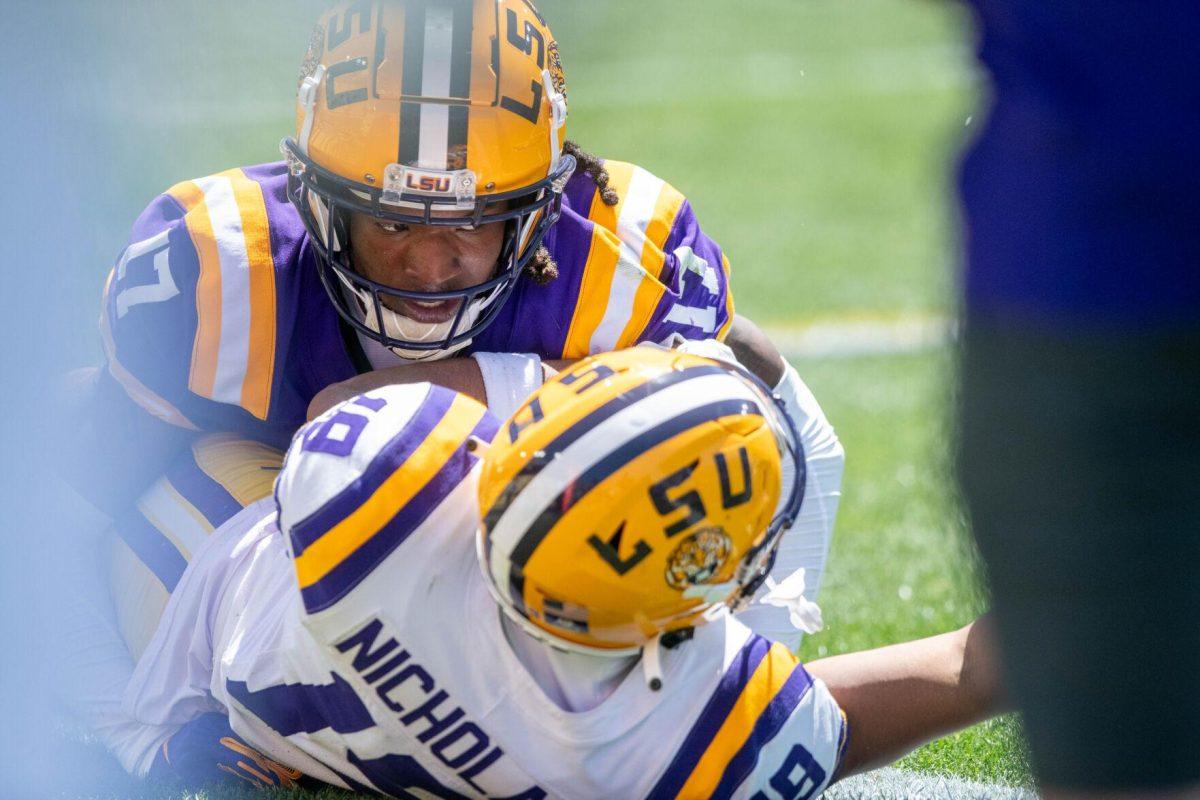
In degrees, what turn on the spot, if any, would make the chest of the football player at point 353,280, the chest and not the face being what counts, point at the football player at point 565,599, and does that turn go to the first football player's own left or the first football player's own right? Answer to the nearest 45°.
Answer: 0° — they already face them

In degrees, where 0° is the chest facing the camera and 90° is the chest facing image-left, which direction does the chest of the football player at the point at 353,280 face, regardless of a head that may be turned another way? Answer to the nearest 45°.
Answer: approximately 0°
